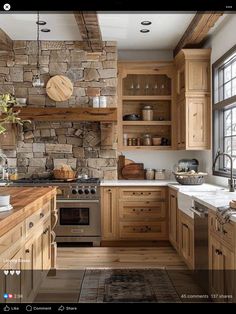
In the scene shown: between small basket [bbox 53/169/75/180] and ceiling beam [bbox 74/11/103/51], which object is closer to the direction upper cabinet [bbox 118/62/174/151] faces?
the ceiling beam

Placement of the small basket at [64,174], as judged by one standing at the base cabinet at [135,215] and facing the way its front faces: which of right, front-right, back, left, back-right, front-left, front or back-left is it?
right

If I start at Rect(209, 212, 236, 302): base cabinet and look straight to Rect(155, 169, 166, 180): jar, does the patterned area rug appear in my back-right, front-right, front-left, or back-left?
front-left

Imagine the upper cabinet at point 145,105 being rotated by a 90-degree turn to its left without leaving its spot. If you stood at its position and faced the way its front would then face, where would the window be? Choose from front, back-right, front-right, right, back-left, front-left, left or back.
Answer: front-right

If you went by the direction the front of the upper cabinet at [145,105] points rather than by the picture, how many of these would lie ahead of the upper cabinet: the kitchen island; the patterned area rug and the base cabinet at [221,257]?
3

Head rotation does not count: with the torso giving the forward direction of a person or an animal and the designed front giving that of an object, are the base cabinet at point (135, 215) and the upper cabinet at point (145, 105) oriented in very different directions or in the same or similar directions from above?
same or similar directions

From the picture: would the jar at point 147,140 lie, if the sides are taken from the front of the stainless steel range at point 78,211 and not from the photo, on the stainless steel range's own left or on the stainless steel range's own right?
on the stainless steel range's own left

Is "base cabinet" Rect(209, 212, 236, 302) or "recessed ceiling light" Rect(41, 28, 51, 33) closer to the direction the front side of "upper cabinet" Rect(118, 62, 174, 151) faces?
the base cabinet

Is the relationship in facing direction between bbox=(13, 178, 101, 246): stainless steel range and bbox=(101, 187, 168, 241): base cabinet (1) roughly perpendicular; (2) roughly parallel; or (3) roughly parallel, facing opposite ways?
roughly parallel

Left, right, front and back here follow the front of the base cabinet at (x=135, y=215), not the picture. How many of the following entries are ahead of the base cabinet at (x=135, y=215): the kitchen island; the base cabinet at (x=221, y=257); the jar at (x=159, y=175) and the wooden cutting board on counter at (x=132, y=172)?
2

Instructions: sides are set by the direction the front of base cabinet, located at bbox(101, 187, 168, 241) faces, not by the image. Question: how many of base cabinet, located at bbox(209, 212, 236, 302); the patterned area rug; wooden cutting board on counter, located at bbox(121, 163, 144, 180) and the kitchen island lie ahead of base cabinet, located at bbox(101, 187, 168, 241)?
3

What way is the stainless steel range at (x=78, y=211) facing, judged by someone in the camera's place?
facing the viewer

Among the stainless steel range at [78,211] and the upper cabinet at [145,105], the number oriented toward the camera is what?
2

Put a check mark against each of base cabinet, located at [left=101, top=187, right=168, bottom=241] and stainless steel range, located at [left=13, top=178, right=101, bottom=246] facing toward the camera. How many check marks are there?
2

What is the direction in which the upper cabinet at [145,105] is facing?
toward the camera
